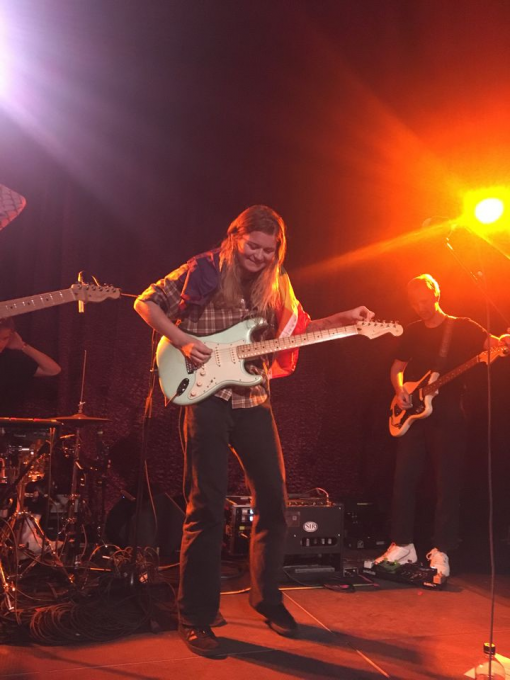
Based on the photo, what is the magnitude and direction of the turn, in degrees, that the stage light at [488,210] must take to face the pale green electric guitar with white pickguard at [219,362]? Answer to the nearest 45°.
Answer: approximately 45° to its right

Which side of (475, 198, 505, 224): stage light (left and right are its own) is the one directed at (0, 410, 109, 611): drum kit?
right

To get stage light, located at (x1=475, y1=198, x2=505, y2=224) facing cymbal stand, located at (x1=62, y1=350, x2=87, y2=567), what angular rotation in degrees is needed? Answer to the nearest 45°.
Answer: approximately 90° to its right

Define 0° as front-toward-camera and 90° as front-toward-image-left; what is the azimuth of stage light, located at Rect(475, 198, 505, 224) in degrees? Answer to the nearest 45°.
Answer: approximately 0°

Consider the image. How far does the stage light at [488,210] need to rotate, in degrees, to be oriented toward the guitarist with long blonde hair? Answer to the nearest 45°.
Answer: approximately 45° to its right

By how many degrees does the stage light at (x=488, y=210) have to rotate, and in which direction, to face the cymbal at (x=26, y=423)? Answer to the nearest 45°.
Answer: approximately 45° to its right

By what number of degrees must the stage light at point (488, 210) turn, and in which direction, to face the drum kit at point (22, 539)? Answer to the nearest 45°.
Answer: approximately 45° to its right

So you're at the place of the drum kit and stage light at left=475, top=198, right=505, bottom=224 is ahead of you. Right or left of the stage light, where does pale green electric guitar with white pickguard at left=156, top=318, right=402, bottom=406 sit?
right
